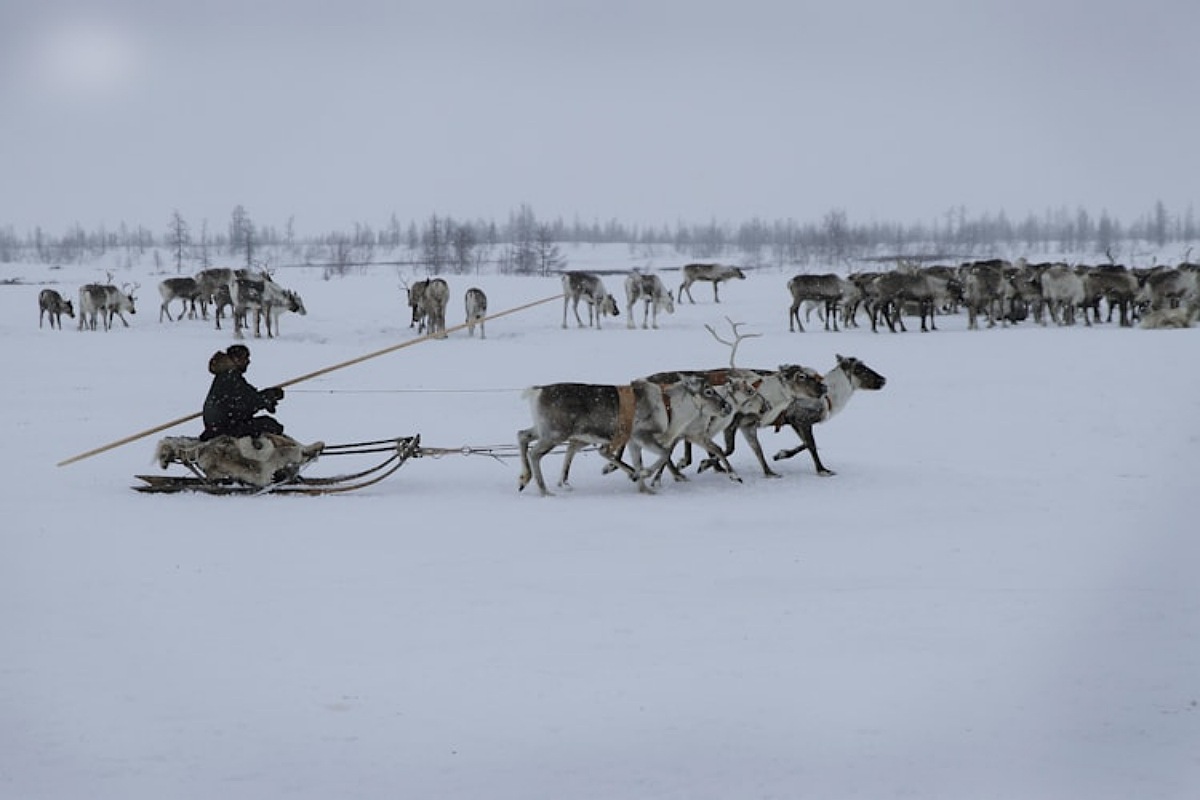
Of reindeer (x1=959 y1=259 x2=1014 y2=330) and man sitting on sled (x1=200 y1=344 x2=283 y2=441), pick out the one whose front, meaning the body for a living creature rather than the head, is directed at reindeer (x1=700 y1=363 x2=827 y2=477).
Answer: the man sitting on sled

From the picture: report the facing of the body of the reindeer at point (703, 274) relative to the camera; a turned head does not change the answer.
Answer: to the viewer's right

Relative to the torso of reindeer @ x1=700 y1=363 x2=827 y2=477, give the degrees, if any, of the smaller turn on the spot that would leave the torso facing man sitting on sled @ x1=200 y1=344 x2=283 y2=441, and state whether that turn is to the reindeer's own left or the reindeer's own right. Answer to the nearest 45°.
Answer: approximately 135° to the reindeer's own right

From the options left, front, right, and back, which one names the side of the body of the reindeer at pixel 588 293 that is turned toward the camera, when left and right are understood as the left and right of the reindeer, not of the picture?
right

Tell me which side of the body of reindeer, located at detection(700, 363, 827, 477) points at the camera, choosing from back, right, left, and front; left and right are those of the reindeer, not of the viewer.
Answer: right

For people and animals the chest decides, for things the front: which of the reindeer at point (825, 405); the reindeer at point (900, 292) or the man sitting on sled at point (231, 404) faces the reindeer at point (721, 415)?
the man sitting on sled

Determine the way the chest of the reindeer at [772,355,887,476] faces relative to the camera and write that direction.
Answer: to the viewer's right

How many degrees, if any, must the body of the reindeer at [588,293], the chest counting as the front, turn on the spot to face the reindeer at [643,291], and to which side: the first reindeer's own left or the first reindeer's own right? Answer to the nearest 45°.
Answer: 0° — it already faces it

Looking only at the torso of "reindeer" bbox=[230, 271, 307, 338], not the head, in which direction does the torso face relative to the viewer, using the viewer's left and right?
facing to the right of the viewer
